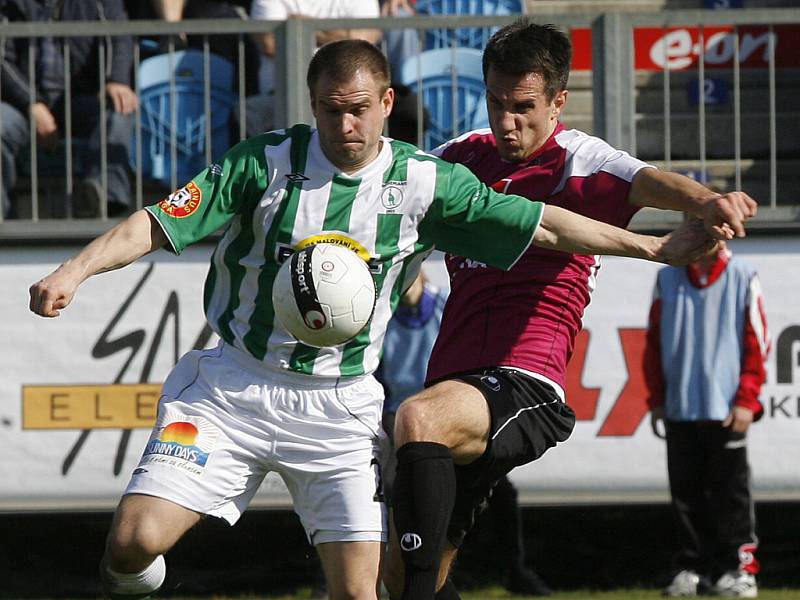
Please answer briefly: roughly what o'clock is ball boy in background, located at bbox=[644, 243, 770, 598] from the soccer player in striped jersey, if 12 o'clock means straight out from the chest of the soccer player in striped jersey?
The ball boy in background is roughly at 7 o'clock from the soccer player in striped jersey.

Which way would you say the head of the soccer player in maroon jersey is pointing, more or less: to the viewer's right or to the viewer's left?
to the viewer's left

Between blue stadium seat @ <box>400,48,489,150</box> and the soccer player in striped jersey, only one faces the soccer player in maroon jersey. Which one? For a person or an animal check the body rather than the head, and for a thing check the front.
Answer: the blue stadium seat

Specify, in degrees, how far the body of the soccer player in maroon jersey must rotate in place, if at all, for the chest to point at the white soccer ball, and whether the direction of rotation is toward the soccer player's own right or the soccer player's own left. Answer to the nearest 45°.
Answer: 0° — they already face it

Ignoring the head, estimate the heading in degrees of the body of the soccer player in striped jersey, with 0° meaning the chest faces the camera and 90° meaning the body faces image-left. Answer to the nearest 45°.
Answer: approximately 0°

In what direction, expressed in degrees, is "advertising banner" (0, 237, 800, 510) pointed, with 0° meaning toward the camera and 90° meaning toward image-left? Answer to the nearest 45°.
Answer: approximately 0°

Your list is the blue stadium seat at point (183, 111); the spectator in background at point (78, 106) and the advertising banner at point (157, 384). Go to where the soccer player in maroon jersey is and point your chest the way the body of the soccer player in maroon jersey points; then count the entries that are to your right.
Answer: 3

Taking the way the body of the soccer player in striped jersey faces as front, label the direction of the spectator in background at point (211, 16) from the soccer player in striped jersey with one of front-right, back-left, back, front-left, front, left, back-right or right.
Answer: back
